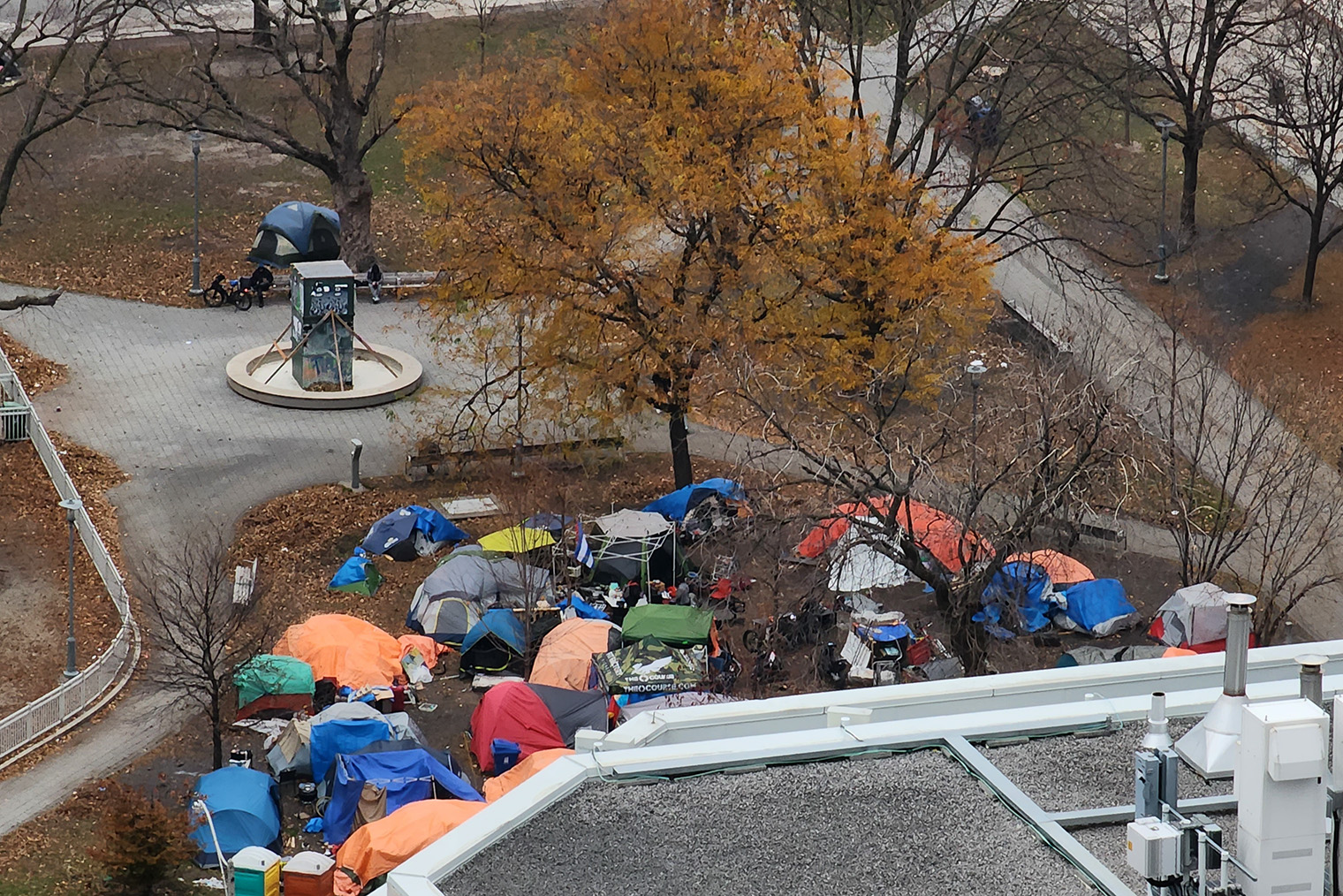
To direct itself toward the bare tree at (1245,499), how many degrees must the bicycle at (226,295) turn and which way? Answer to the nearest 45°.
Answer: approximately 135° to its left

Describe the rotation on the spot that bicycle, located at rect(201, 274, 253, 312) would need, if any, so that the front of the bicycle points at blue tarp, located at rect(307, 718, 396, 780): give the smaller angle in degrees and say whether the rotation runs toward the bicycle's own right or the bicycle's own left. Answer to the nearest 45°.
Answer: approximately 90° to the bicycle's own left

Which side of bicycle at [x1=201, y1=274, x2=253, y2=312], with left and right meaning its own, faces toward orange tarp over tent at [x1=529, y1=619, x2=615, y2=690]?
left

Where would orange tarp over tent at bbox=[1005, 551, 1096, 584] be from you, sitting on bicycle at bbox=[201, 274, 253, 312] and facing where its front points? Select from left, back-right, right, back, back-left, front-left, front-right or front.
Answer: back-left

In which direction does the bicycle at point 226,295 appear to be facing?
to the viewer's left

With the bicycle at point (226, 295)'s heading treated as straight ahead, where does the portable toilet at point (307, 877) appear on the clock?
The portable toilet is roughly at 9 o'clock from the bicycle.

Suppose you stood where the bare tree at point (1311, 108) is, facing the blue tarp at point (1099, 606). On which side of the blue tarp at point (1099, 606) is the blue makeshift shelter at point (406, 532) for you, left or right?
right

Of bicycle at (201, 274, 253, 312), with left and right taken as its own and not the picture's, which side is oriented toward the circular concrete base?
left

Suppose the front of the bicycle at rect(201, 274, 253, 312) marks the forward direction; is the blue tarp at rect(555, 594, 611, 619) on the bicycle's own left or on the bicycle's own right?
on the bicycle's own left

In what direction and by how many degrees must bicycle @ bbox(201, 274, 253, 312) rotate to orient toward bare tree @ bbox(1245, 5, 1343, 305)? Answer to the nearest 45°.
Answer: approximately 180°

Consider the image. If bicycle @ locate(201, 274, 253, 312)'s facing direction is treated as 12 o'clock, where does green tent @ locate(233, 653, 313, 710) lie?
The green tent is roughly at 9 o'clock from the bicycle.

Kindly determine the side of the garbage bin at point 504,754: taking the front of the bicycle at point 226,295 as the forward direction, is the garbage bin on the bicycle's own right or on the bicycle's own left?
on the bicycle's own left

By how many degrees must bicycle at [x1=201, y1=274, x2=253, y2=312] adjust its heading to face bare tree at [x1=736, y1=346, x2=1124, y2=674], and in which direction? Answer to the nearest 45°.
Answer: approximately 135° to its left

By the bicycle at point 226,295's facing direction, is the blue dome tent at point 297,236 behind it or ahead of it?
behind
